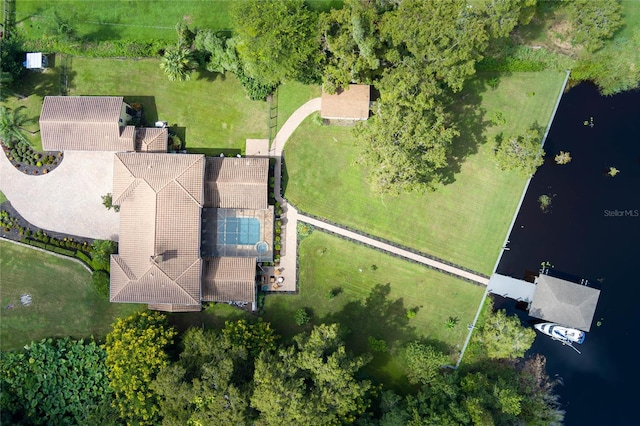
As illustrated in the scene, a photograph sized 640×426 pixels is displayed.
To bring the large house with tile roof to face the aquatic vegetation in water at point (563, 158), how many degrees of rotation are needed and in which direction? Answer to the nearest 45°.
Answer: approximately 180°

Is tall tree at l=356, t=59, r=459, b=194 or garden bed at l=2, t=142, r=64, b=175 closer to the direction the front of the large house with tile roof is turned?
the garden bed

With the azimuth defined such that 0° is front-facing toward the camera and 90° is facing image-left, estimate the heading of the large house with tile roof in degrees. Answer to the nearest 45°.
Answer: approximately 90°

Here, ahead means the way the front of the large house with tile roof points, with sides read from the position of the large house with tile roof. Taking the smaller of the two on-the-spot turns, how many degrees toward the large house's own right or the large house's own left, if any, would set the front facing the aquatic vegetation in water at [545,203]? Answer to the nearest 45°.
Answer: approximately 180°

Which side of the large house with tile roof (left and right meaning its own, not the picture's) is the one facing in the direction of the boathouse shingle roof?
back

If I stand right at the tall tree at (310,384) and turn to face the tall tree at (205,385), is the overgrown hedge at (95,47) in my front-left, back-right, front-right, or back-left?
front-right

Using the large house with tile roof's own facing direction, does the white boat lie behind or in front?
behind

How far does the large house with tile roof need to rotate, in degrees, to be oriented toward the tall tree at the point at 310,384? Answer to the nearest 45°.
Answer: approximately 135° to its left

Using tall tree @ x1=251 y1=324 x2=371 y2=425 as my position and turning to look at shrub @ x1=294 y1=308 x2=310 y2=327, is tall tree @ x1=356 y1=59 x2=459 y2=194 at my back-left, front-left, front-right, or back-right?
front-right

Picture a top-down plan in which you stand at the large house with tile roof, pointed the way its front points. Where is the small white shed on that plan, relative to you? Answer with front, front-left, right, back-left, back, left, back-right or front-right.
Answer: front-right

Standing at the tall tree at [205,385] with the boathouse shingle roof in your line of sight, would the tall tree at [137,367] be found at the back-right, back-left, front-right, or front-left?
back-left
